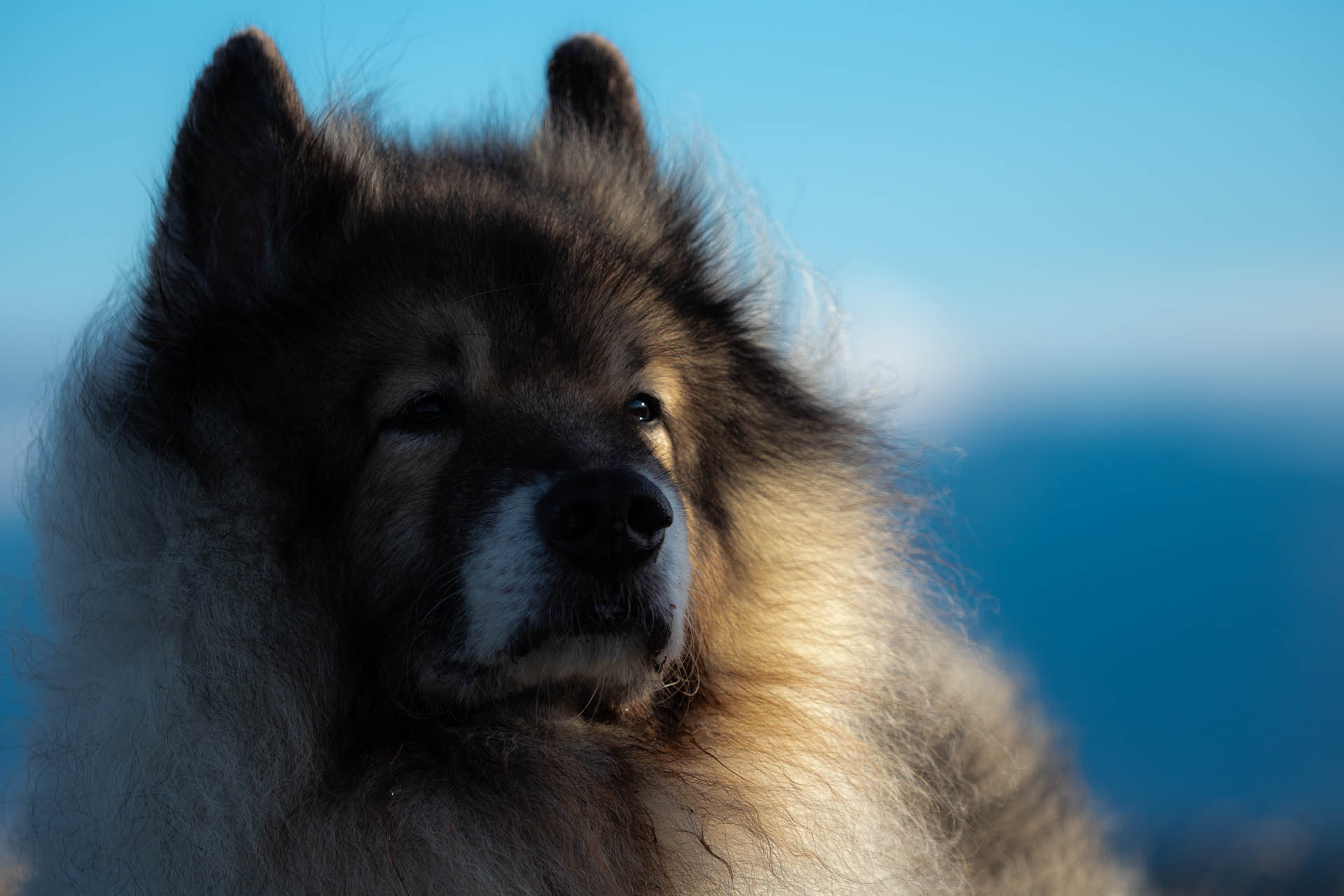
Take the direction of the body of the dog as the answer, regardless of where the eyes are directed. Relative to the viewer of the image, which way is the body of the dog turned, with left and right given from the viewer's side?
facing the viewer
